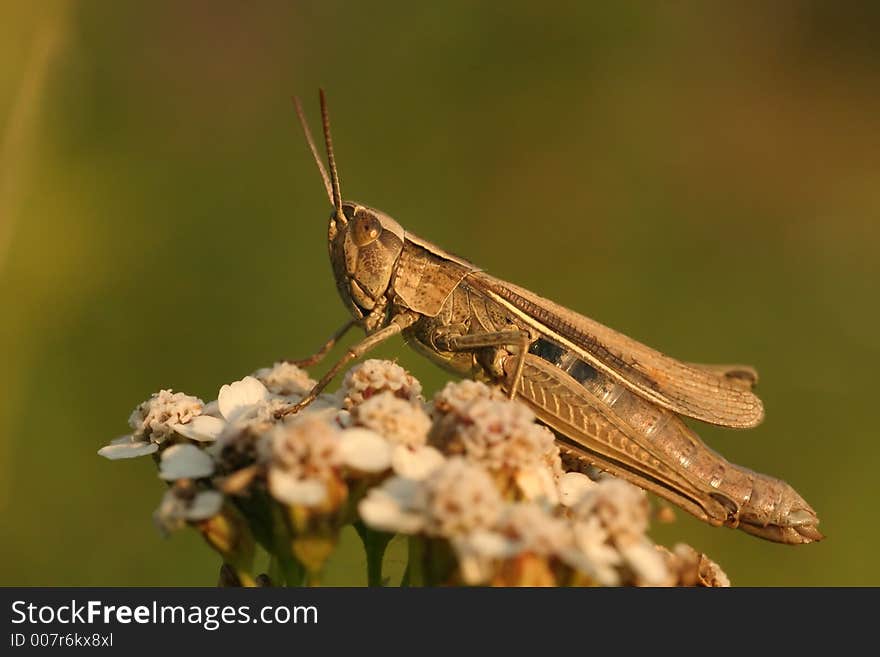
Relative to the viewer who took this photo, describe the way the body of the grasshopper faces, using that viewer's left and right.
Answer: facing to the left of the viewer
